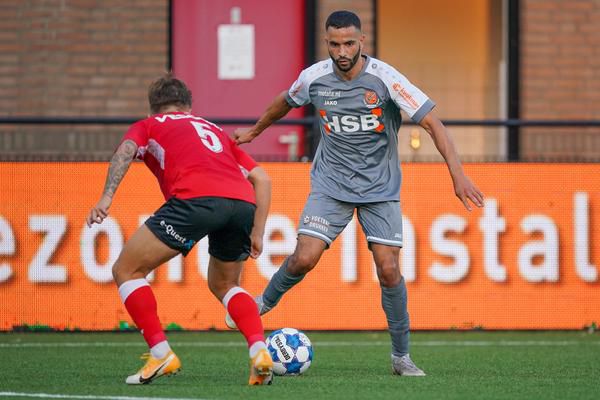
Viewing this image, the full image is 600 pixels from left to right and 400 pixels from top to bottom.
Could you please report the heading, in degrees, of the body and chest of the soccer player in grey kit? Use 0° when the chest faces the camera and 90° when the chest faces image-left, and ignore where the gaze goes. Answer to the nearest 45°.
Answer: approximately 0°

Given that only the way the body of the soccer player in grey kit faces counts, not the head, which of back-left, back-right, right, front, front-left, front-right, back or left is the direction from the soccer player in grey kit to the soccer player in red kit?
front-right
